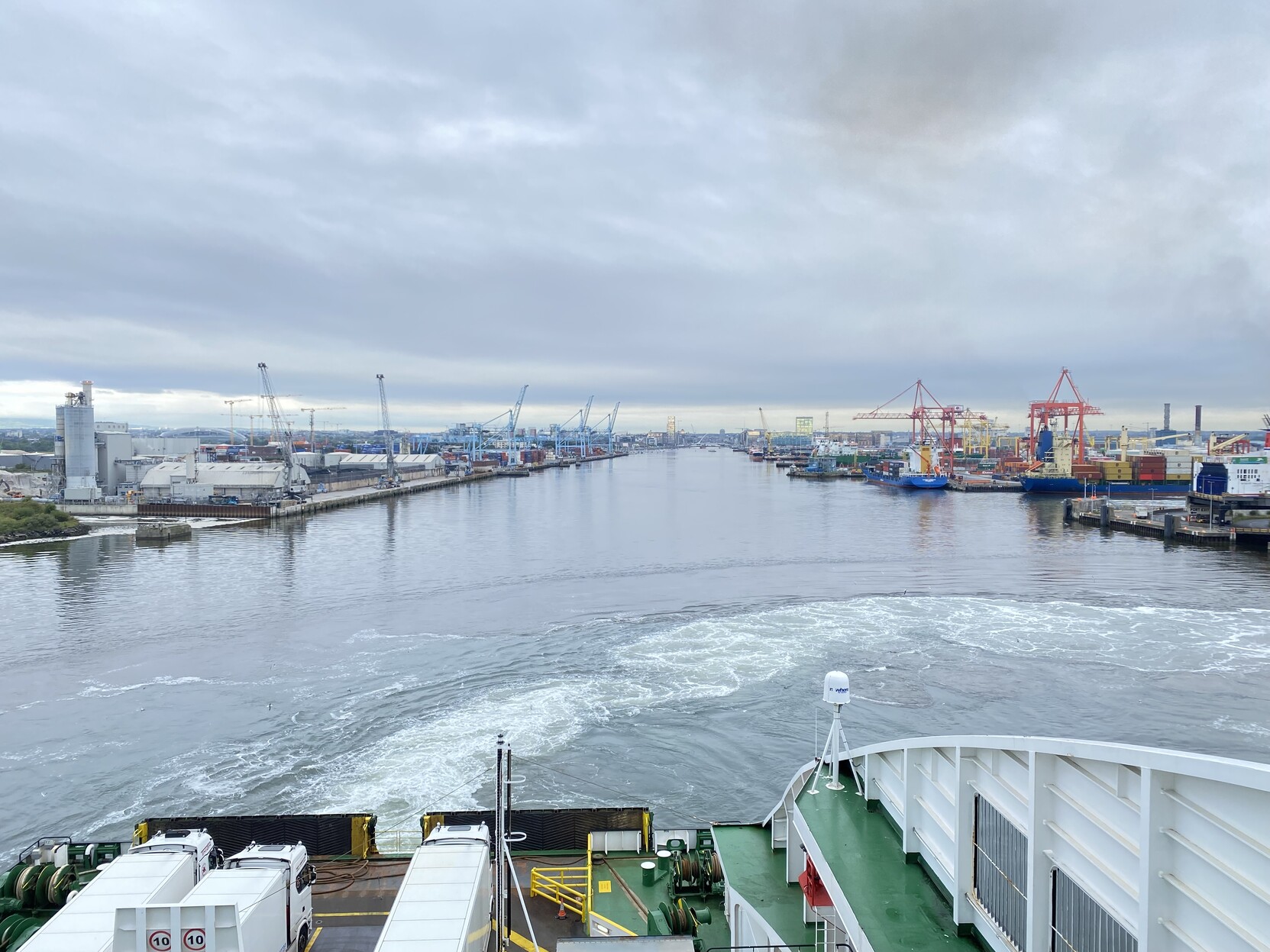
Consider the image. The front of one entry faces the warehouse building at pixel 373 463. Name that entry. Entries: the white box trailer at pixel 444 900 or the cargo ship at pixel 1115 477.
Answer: the white box trailer

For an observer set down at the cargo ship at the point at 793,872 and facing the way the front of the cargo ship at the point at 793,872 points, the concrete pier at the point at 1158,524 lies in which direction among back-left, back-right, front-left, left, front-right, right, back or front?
back-left

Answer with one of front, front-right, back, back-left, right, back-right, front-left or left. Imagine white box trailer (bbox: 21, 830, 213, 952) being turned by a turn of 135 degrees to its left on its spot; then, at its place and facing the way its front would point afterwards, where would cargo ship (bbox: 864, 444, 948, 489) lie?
back-right

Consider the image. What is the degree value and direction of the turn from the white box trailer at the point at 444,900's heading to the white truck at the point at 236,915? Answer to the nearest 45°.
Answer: approximately 90° to its left

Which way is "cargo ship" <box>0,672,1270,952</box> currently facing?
toward the camera

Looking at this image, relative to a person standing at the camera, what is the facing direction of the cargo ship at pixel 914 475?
facing away from the viewer and to the left of the viewer

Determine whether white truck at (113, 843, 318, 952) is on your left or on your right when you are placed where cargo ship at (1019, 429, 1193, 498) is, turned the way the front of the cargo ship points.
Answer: on your right

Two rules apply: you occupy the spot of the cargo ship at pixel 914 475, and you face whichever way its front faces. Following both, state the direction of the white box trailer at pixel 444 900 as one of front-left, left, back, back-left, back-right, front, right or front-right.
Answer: back-left

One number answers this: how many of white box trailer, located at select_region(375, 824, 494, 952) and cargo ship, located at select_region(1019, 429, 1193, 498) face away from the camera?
1

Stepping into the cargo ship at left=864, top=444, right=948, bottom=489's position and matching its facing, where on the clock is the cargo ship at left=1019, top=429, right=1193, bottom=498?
the cargo ship at left=1019, top=429, right=1193, bottom=498 is roughly at 5 o'clock from the cargo ship at left=864, top=444, right=948, bottom=489.

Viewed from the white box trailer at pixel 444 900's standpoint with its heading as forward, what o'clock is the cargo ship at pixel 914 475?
The cargo ship is roughly at 1 o'clock from the white box trailer.

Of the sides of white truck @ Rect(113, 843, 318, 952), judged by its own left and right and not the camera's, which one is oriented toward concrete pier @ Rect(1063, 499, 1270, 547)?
front

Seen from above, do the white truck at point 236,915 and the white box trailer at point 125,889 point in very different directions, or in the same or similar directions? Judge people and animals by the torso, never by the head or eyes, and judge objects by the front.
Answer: same or similar directions

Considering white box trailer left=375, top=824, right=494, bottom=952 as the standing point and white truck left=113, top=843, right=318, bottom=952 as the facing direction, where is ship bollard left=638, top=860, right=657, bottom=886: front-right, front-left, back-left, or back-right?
back-right

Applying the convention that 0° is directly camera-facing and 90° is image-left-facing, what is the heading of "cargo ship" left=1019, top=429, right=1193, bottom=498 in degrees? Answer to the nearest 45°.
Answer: approximately 270°

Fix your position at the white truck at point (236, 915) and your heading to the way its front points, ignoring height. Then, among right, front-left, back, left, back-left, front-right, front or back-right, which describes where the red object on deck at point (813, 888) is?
right

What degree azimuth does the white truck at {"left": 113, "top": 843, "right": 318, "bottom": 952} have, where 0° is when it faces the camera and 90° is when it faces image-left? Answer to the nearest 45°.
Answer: approximately 225°

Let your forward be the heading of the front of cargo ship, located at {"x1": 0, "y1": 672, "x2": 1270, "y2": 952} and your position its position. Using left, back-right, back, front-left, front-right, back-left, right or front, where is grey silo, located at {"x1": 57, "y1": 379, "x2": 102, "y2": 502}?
back-right
